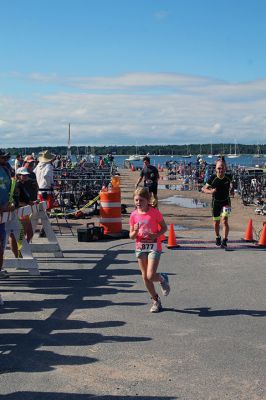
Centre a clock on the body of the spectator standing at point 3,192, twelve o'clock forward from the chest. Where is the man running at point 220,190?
The man running is roughly at 11 o'clock from the spectator standing.

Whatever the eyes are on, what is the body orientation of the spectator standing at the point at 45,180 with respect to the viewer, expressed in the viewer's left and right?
facing away from the viewer and to the right of the viewer

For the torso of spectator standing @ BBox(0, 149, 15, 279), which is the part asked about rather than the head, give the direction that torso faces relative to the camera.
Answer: to the viewer's right

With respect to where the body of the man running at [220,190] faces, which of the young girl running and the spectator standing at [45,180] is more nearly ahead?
the young girl running

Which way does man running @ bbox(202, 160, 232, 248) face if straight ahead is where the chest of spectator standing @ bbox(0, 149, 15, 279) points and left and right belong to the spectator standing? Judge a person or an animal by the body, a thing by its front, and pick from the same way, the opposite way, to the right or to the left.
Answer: to the right

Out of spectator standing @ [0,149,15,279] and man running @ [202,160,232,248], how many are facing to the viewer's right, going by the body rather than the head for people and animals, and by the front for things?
1

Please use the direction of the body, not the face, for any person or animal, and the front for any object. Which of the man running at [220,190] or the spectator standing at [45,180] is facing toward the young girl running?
the man running

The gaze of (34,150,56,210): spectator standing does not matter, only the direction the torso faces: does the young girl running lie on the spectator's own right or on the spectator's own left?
on the spectator's own right
